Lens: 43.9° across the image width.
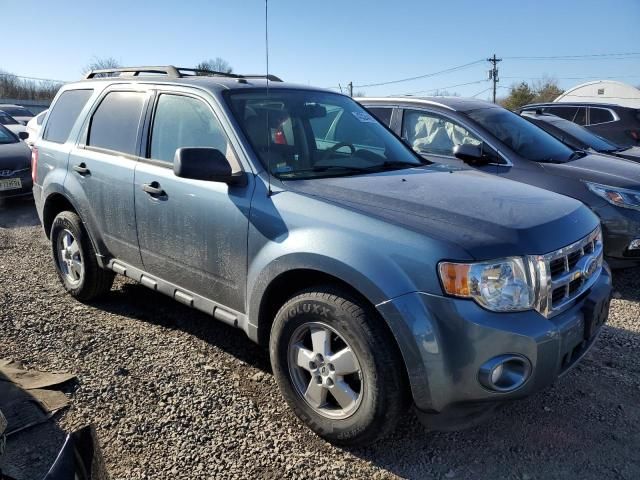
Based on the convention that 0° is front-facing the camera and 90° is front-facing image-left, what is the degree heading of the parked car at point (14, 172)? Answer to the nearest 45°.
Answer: approximately 315°

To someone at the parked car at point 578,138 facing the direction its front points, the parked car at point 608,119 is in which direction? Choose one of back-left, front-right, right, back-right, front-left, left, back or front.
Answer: back-left

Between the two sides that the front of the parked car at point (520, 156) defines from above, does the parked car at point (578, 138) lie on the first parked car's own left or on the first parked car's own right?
on the first parked car's own left

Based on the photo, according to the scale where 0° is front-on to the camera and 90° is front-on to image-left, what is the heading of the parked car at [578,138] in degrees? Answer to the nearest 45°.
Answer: approximately 315°
